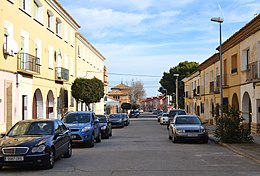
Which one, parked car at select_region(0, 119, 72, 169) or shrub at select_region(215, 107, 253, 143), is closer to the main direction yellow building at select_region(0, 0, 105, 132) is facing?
the shrub

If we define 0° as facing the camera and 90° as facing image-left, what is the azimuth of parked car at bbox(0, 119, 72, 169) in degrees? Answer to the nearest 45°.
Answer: approximately 45°

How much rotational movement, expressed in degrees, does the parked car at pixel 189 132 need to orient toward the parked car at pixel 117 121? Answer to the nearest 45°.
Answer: approximately 180°

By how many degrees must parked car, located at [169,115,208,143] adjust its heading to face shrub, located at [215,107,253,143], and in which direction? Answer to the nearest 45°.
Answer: approximately 90° to its left

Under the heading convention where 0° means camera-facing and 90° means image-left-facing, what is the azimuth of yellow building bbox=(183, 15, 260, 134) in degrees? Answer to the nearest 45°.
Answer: approximately 45°

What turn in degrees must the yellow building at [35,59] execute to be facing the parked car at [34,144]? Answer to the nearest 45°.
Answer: approximately 45° to its right

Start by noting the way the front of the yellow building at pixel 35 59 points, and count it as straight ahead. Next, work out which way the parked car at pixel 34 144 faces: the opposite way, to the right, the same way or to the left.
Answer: to the right

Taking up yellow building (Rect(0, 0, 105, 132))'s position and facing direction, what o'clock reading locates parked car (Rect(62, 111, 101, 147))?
The parked car is roughly at 1 o'clock from the yellow building.

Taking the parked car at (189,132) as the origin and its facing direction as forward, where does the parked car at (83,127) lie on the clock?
the parked car at (83,127) is roughly at 2 o'clock from the parked car at (189,132).
